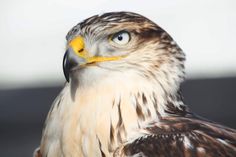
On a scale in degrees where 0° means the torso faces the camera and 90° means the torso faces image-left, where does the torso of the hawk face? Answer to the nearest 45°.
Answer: approximately 45°
